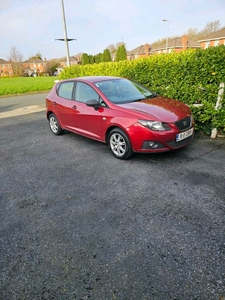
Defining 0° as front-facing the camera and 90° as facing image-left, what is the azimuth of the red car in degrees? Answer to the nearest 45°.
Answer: approximately 315°

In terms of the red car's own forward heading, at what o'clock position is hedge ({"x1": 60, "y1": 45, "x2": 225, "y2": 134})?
The hedge is roughly at 9 o'clock from the red car.
